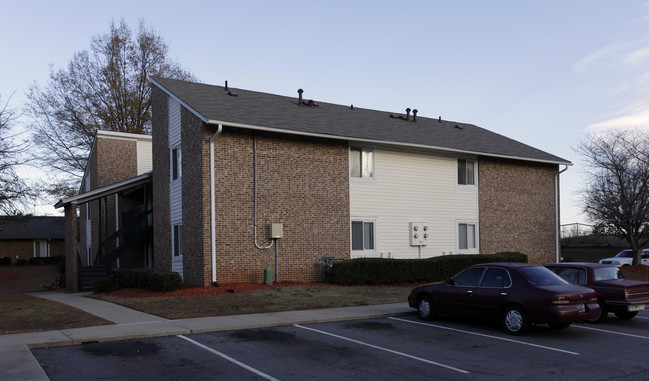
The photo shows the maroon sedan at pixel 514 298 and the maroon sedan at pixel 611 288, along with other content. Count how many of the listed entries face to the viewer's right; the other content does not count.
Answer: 0

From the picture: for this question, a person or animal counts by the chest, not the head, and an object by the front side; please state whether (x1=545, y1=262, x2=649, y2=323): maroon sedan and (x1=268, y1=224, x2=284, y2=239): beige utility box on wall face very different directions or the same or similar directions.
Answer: very different directions

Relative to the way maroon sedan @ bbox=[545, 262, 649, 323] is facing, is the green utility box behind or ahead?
ahead

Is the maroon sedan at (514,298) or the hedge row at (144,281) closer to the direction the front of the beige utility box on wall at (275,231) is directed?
the maroon sedan

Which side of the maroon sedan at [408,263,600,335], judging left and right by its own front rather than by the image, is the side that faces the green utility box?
front

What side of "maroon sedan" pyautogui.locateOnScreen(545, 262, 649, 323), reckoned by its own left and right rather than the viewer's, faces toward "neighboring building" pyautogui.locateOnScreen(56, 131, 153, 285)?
front

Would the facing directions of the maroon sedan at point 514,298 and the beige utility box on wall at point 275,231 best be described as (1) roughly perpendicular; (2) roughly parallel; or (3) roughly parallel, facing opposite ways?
roughly parallel, facing opposite ways

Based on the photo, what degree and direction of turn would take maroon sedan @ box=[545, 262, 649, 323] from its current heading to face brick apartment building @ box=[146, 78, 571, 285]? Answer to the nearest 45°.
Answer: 0° — it already faces it

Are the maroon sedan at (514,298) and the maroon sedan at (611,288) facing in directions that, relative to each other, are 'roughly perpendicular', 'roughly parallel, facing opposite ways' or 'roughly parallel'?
roughly parallel

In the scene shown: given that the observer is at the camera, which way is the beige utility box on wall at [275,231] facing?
facing the viewer and to the right of the viewer

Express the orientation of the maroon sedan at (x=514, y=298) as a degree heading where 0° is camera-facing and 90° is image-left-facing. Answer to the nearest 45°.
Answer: approximately 135°

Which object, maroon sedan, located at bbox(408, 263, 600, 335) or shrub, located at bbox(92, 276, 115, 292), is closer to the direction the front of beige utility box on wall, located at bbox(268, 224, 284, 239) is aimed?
the maroon sedan

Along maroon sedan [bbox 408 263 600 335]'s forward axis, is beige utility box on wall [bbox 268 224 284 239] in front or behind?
in front

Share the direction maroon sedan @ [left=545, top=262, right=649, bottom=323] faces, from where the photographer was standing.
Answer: facing away from the viewer and to the left of the viewer
